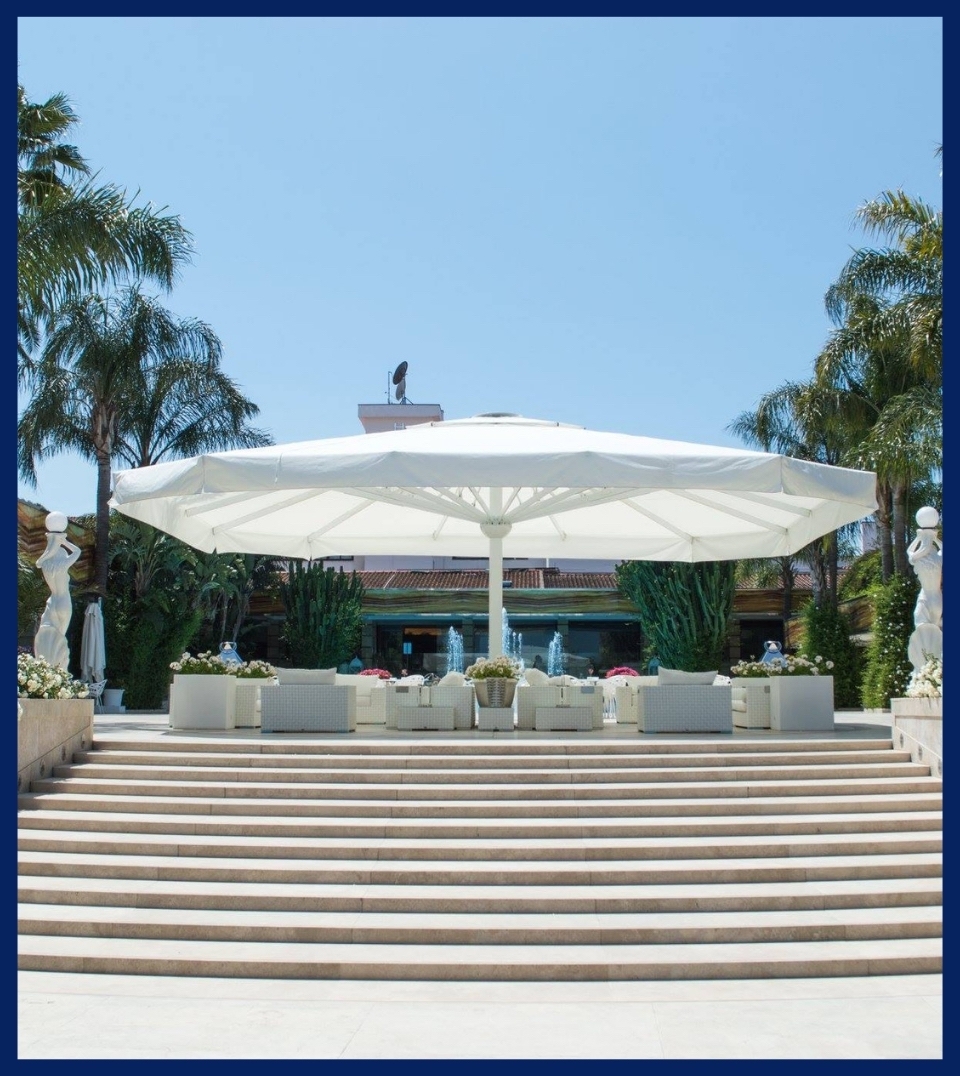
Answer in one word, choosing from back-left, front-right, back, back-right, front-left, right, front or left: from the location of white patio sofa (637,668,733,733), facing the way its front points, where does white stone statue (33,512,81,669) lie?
left

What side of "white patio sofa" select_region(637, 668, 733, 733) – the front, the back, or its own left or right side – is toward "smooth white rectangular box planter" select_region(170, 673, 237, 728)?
left

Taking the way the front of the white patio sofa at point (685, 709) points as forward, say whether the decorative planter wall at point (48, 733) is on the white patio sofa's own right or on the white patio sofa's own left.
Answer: on the white patio sofa's own left

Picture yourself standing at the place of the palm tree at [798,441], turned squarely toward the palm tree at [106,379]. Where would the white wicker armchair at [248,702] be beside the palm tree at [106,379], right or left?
left

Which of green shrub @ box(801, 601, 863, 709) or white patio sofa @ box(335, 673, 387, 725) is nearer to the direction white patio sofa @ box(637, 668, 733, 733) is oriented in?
the green shrub

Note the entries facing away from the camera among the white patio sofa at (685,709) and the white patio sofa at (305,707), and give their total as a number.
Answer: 2

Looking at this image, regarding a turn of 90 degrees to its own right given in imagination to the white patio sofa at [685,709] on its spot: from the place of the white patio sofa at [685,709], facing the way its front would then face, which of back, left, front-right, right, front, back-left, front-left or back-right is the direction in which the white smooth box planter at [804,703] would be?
front-left

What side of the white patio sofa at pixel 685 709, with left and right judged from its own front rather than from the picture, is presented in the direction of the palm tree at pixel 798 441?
front

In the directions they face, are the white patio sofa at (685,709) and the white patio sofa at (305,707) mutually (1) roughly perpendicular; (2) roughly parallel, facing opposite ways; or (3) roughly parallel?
roughly parallel

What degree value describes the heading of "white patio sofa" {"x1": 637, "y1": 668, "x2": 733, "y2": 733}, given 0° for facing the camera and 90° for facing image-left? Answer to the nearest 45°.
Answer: approximately 180°

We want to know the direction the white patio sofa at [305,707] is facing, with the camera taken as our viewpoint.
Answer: facing away from the viewer
